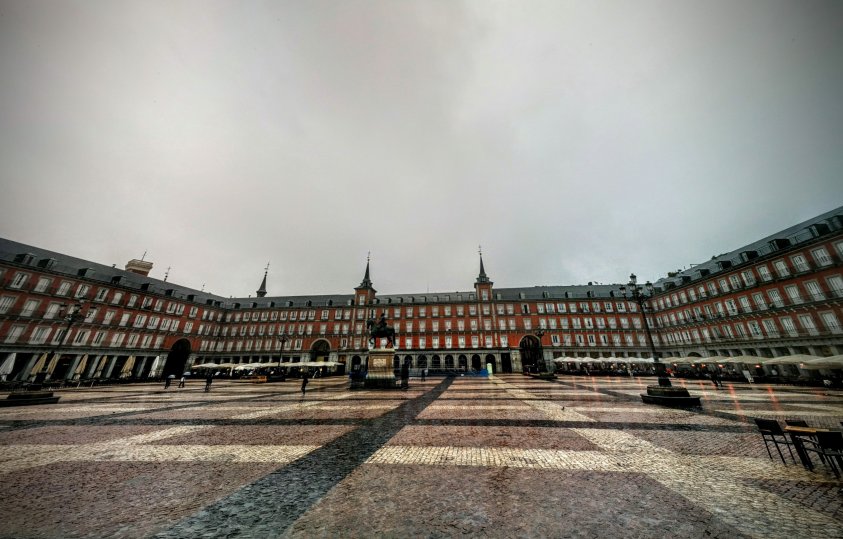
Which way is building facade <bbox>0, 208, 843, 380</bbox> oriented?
toward the camera
